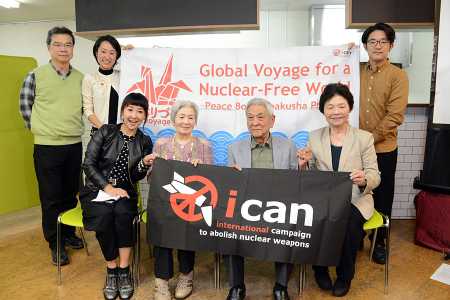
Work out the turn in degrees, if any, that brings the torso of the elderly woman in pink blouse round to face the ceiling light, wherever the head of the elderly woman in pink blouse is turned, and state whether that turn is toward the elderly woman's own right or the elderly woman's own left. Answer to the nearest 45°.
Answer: approximately 135° to the elderly woman's own right

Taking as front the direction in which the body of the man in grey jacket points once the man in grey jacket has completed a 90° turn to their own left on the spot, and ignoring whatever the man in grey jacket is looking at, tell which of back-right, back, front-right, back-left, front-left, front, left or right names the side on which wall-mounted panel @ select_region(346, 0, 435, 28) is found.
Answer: front-left

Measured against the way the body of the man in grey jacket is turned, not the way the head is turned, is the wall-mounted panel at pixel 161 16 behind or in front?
behind

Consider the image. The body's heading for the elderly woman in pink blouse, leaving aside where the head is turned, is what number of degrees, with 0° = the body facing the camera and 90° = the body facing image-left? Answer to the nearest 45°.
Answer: approximately 0°

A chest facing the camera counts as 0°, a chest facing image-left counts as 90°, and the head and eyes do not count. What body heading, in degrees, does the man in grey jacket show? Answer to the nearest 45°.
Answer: approximately 0°

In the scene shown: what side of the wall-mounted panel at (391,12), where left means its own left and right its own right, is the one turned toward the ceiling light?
right

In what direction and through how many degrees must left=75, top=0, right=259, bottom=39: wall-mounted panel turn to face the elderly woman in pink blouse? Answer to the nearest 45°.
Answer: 0° — it already faces them
